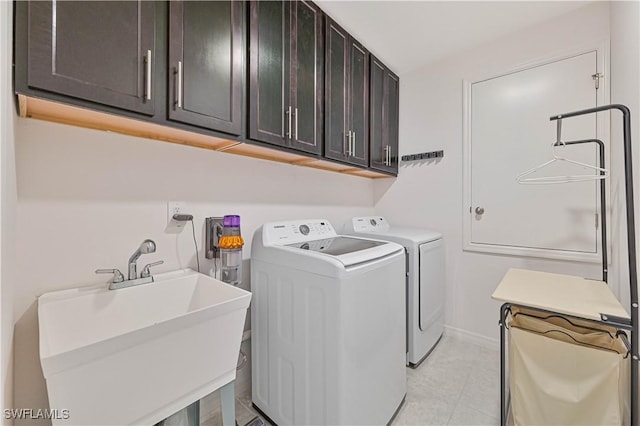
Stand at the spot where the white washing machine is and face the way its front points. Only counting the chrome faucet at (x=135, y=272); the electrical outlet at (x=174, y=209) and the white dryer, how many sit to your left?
1

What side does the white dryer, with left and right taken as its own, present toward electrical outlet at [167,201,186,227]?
right

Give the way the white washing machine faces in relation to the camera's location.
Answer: facing the viewer and to the right of the viewer

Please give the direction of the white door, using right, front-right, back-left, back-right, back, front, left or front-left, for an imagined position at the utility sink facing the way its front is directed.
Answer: front-left

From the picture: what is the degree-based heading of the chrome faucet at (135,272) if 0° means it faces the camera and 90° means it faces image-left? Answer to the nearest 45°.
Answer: approximately 315°

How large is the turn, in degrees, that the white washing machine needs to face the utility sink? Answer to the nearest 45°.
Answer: approximately 90° to its right
